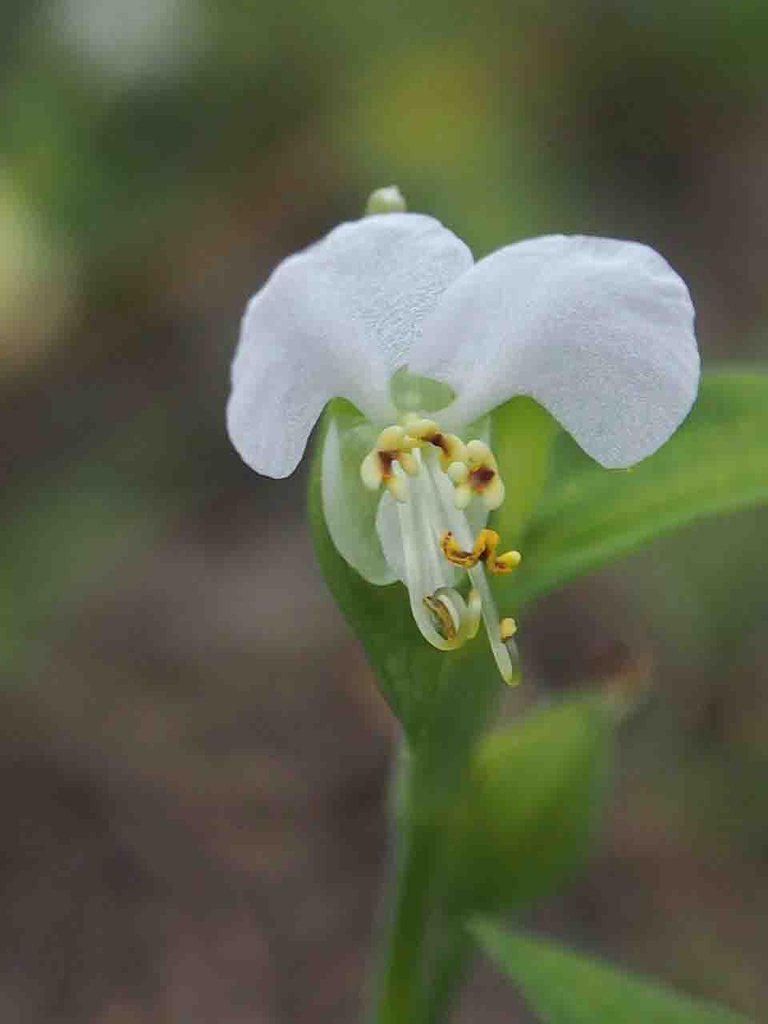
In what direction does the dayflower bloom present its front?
toward the camera
